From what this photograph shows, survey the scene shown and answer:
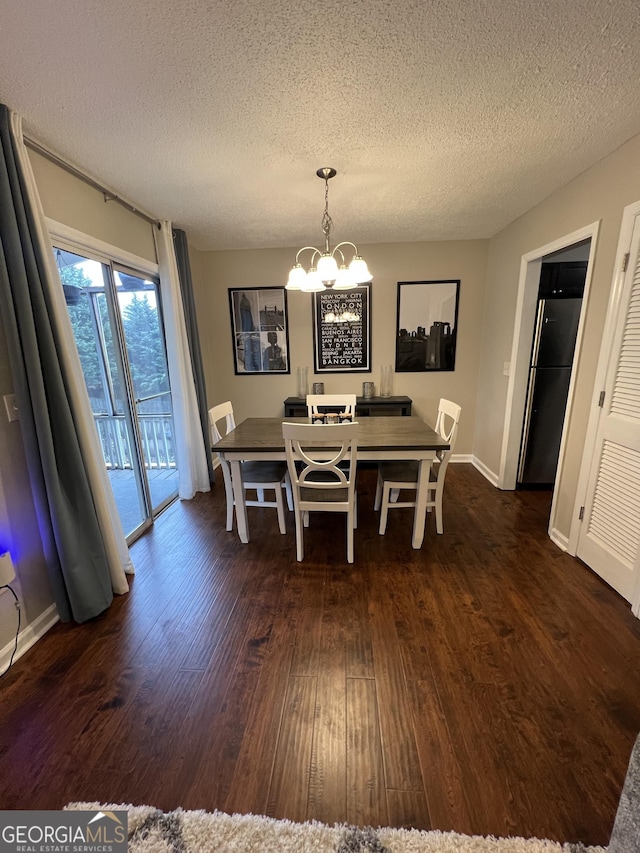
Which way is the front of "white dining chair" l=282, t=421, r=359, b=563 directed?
away from the camera

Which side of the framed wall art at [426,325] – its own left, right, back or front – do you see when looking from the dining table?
front

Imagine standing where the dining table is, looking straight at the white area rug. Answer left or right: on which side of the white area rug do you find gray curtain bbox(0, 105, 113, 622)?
right

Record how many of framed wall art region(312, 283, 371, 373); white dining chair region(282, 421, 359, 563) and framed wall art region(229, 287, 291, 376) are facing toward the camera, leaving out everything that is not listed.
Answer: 2

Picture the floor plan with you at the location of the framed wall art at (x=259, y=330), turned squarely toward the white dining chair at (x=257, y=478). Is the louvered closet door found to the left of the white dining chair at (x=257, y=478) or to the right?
left

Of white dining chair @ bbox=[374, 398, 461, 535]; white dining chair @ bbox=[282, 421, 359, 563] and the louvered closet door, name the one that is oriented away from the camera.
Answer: white dining chair @ bbox=[282, 421, 359, 563]

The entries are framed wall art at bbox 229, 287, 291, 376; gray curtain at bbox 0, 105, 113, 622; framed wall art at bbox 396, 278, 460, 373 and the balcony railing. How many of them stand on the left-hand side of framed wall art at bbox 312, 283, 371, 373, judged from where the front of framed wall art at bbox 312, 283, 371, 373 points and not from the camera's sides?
1

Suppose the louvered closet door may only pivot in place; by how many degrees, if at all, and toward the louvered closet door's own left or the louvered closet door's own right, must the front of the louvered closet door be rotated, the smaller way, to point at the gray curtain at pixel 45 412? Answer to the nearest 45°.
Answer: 0° — it already faces it

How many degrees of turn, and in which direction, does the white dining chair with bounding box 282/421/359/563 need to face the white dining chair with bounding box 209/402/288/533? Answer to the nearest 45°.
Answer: approximately 45° to its left

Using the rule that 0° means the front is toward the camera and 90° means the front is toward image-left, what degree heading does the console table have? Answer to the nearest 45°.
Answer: approximately 0°

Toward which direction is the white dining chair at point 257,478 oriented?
to the viewer's right
